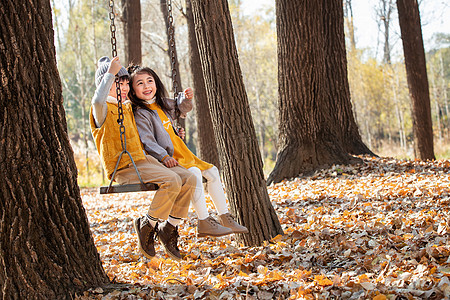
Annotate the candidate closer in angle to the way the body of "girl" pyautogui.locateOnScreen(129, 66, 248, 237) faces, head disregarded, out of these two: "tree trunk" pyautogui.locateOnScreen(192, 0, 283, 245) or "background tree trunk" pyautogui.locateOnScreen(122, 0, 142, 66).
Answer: the tree trunk

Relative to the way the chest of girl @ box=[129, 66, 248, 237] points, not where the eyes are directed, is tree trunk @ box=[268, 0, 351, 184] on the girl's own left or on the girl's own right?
on the girl's own left

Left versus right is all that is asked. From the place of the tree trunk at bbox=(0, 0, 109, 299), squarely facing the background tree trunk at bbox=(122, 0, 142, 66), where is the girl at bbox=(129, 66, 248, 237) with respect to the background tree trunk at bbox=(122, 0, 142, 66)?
right

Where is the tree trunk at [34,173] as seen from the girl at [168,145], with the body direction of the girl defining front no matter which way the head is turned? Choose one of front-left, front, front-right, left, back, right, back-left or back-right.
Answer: right

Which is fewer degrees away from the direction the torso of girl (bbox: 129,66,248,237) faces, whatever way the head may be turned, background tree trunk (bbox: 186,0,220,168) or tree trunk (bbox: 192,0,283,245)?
the tree trunk

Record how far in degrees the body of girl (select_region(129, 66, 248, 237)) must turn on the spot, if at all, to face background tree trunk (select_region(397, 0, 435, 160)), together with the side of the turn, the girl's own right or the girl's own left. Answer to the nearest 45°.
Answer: approximately 90° to the girl's own left

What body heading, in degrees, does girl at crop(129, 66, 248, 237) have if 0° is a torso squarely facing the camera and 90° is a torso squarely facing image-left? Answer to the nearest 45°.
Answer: approximately 315°

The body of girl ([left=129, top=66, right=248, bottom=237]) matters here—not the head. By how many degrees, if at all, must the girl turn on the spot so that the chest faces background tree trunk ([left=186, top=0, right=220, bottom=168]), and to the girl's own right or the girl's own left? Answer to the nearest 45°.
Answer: approximately 135° to the girl's own left

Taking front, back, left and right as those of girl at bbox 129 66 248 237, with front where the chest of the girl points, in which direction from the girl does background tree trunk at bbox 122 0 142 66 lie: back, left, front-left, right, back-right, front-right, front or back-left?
back-left

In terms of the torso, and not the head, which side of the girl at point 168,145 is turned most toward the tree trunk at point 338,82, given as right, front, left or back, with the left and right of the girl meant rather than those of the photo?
left
